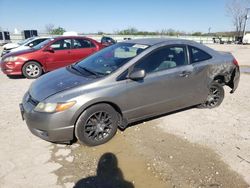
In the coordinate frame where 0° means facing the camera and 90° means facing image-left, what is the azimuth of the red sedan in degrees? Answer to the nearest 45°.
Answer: approximately 45°

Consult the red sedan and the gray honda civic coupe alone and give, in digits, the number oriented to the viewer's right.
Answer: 0

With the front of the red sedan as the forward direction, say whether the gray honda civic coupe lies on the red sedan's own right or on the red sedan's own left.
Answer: on the red sedan's own left

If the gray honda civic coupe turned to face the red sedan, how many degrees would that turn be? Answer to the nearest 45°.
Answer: approximately 90° to its right

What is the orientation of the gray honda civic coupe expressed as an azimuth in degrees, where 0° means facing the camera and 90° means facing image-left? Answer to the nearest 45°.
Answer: approximately 45°
